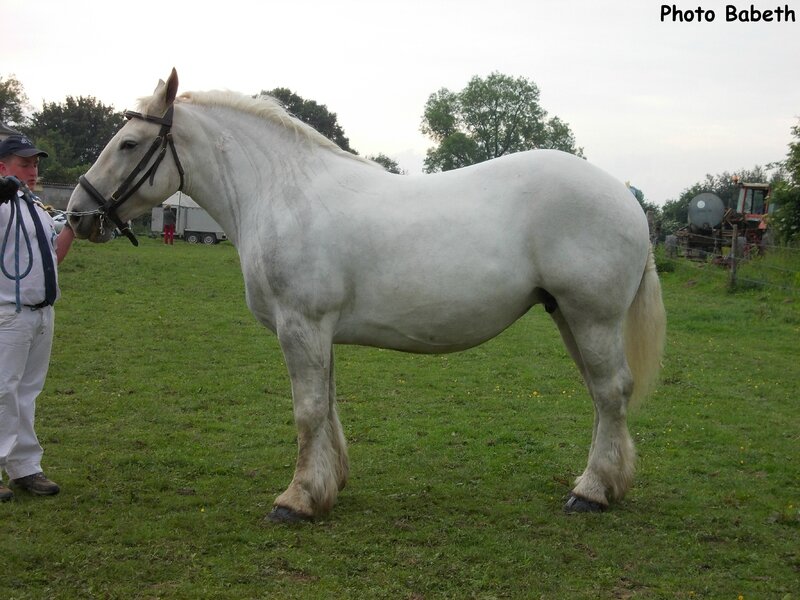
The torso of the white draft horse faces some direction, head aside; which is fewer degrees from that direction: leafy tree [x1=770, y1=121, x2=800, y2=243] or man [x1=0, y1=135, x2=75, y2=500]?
the man

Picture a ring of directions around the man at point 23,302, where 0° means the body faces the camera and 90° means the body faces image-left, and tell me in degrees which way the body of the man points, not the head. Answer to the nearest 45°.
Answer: approximately 315°

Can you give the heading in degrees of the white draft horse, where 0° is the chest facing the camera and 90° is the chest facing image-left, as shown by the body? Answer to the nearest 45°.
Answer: approximately 90°

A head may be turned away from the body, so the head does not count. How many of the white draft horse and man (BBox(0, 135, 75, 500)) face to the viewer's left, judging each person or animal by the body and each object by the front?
1

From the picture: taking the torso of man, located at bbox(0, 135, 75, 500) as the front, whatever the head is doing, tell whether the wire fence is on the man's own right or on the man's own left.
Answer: on the man's own left

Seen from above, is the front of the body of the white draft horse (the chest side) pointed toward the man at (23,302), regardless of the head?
yes

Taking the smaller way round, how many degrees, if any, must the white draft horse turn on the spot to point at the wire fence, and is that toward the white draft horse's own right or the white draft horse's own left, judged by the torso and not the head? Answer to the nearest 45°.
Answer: approximately 135° to the white draft horse's own right
